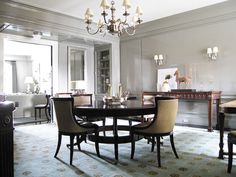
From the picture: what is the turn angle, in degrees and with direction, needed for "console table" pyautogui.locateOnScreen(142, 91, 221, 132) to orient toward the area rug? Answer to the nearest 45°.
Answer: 0° — it already faces it

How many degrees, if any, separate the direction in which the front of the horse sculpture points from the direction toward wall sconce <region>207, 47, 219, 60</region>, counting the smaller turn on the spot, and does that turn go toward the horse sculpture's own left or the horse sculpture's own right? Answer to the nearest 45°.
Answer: approximately 180°

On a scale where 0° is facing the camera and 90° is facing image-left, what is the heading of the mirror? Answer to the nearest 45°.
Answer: approximately 315°

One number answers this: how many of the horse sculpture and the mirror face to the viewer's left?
1

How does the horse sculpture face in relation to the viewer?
to the viewer's left

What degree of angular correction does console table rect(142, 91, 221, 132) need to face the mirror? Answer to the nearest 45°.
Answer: approximately 45° to its right

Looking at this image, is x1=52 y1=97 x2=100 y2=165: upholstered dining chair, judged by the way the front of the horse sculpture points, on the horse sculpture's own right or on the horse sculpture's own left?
on the horse sculpture's own left

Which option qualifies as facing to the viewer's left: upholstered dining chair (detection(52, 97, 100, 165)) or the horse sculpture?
the horse sculpture

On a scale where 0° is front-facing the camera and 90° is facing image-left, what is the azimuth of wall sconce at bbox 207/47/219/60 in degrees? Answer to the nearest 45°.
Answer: approximately 45°
